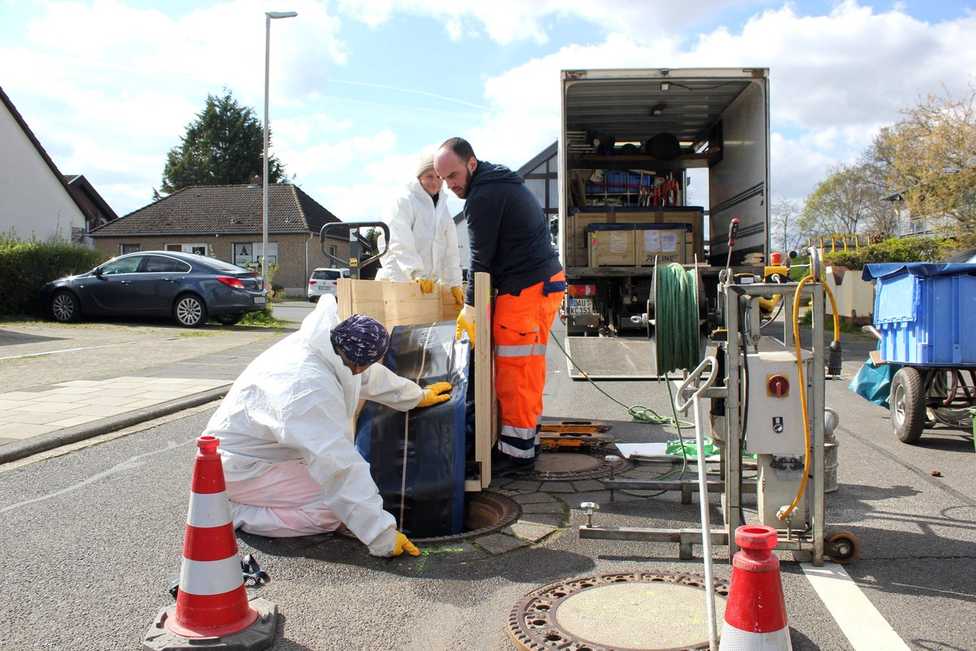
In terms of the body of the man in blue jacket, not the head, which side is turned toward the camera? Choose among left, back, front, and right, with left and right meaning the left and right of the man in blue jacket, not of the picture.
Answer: left

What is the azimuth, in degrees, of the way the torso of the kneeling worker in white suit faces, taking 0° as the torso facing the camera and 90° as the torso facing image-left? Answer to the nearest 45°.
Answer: approximately 270°

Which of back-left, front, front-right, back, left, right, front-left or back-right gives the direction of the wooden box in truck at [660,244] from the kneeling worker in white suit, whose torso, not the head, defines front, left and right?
front-left

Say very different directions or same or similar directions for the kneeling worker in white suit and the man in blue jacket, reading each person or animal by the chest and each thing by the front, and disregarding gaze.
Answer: very different directions

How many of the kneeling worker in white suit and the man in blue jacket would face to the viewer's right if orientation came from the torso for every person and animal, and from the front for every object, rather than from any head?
1

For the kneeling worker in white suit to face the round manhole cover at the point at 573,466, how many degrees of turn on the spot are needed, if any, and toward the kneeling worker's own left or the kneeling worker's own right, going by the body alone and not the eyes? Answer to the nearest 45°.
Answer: approximately 45° to the kneeling worker's own left

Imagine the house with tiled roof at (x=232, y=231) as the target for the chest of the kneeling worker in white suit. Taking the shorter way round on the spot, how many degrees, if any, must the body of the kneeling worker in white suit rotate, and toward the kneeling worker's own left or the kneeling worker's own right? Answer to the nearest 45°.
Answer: approximately 90° to the kneeling worker's own left

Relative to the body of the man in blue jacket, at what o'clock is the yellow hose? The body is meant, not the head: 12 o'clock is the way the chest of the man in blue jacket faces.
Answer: The yellow hose is roughly at 8 o'clock from the man in blue jacket.

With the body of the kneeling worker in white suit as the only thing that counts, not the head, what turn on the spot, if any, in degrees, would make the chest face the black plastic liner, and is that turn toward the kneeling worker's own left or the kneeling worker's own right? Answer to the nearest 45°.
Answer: approximately 45° to the kneeling worker's own left

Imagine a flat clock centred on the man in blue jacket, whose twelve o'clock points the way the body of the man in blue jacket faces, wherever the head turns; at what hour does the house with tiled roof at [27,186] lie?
The house with tiled roof is roughly at 2 o'clock from the man in blue jacket.
